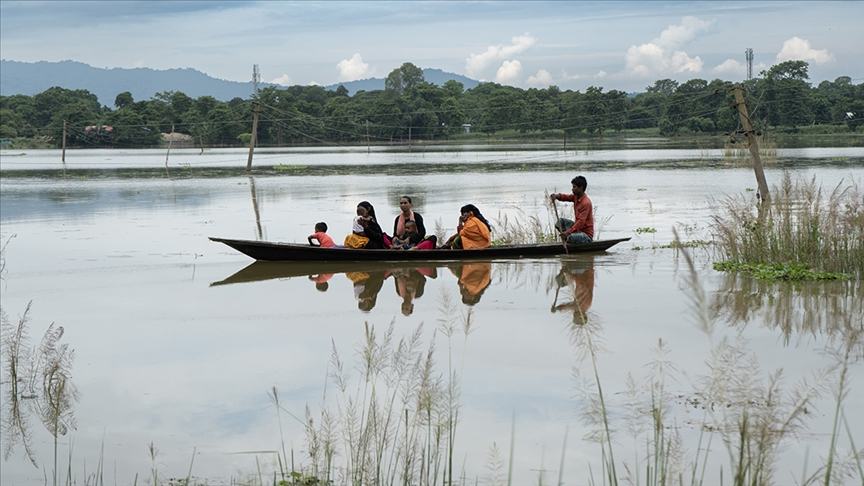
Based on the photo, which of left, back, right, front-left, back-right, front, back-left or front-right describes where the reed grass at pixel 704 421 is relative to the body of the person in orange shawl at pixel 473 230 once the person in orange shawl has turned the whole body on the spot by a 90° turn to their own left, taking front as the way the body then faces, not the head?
front

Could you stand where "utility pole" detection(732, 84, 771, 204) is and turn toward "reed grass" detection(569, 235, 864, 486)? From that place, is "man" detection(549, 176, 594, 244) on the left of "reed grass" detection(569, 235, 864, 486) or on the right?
right

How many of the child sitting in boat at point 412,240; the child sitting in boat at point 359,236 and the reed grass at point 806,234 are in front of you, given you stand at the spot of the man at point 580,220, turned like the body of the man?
2

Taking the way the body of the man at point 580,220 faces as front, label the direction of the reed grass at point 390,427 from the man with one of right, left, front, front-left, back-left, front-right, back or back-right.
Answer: left

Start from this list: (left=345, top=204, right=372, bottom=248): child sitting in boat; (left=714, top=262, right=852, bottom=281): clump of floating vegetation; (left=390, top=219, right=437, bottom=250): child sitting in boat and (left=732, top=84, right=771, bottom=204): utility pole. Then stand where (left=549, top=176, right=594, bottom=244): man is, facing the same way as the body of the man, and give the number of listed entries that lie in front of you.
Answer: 2

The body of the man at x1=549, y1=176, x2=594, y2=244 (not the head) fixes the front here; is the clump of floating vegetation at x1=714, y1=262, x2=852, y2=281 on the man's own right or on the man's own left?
on the man's own left

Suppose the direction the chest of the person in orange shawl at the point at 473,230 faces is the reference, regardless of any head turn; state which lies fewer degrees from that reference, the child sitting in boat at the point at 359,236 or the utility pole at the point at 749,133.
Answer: the child sitting in boat

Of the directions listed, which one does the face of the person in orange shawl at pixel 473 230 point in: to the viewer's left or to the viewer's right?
to the viewer's left

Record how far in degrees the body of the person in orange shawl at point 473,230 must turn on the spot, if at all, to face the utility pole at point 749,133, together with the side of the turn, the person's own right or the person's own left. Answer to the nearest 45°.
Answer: approximately 180°

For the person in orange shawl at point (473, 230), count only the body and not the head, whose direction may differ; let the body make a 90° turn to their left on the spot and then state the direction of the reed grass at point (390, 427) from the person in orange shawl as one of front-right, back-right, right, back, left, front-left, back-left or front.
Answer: front

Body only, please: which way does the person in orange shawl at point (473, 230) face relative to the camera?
to the viewer's left

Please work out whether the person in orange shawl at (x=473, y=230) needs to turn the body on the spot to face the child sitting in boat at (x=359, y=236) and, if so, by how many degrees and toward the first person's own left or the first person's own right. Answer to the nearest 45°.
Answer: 0° — they already face them

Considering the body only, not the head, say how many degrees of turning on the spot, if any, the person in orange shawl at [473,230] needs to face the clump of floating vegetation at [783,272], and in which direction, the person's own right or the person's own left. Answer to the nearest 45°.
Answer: approximately 135° to the person's own left

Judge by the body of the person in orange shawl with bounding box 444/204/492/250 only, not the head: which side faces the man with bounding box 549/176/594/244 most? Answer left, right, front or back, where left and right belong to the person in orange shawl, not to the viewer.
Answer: back
